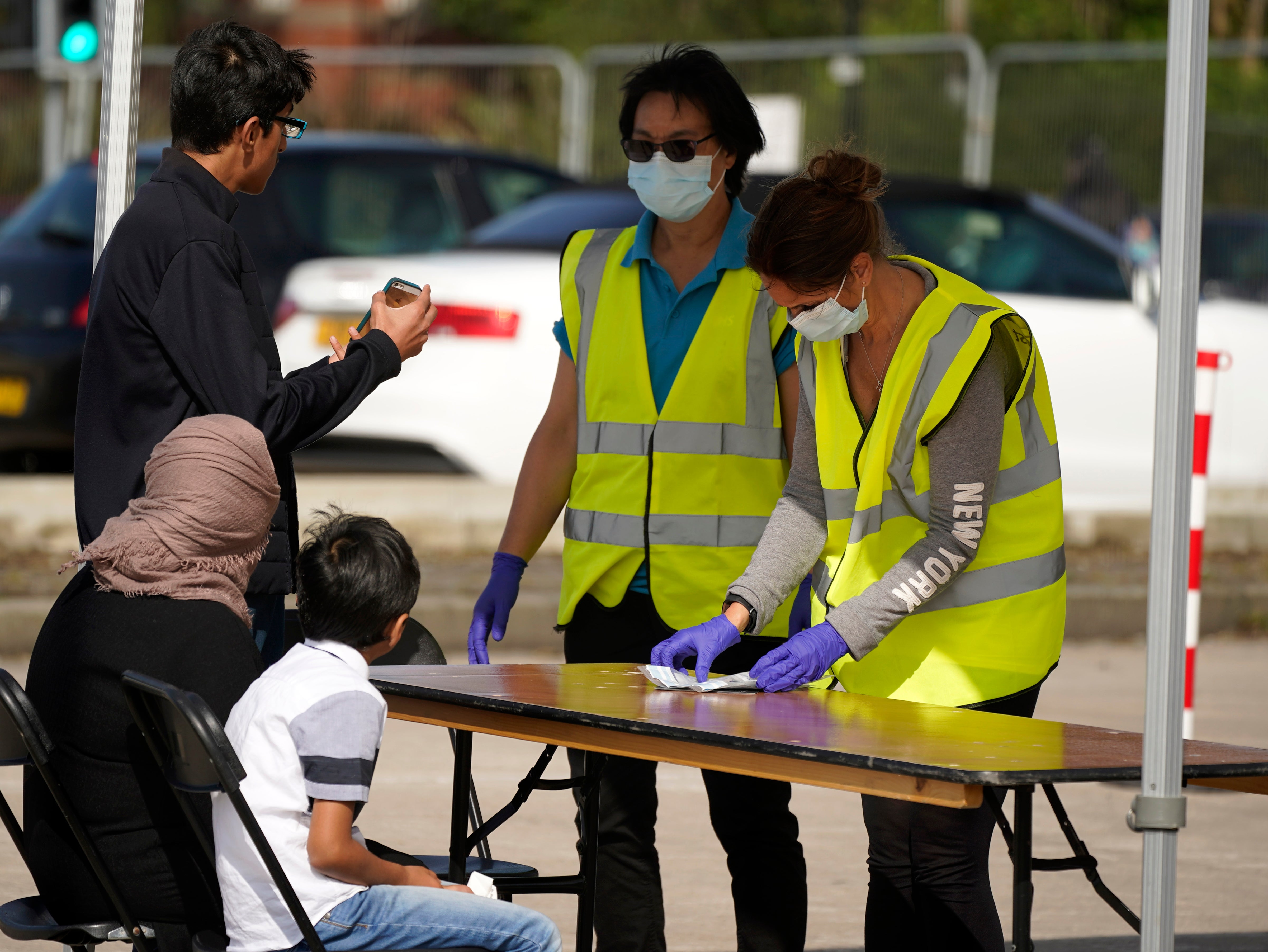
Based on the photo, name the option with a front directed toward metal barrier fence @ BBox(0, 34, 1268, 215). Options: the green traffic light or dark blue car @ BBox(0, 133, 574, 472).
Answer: the dark blue car

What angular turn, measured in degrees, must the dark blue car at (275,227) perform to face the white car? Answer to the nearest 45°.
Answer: approximately 45° to its right

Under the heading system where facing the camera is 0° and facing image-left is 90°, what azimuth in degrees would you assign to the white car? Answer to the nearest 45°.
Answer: approximately 225°

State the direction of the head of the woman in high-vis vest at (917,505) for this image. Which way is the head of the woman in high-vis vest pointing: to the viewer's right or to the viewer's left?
to the viewer's left

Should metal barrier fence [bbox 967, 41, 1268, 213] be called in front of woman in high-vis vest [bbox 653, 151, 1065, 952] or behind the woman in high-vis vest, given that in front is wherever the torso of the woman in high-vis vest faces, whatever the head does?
behind

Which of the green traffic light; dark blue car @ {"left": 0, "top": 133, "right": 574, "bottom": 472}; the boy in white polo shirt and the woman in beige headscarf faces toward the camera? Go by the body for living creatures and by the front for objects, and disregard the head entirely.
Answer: the green traffic light

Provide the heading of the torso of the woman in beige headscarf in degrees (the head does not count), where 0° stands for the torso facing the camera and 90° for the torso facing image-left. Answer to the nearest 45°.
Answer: approximately 225°

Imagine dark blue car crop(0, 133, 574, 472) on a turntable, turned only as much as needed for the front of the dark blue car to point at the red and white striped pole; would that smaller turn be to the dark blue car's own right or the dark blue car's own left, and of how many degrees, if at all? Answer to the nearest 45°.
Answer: approximately 90° to the dark blue car's own right

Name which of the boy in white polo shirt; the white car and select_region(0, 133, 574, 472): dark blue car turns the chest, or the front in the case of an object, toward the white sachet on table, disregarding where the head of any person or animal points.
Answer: the boy in white polo shirt

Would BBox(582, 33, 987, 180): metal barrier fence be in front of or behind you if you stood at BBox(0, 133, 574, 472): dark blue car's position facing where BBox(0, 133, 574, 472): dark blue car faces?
in front

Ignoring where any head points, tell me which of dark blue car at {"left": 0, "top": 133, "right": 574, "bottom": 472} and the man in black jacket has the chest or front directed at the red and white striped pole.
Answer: the man in black jacket

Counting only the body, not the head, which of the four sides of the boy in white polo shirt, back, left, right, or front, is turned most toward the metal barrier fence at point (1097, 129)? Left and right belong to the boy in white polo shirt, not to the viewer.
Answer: front

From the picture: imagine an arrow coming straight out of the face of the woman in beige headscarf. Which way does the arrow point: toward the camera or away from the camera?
away from the camera

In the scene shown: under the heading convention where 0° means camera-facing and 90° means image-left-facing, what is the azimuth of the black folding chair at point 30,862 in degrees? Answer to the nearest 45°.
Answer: approximately 225°

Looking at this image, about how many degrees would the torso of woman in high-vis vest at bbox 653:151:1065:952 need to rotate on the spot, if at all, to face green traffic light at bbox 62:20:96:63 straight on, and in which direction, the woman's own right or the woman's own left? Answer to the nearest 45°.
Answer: approximately 90° to the woman's own right

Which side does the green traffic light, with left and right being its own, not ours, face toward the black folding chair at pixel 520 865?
front
